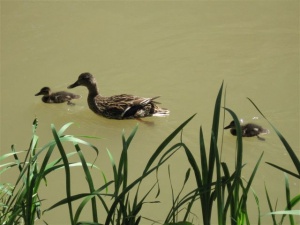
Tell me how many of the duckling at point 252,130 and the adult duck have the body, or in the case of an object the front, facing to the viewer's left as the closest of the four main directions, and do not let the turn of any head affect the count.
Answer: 2

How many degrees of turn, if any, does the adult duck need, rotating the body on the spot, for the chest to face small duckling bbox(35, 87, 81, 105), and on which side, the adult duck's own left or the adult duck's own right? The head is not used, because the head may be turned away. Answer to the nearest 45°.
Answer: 0° — it already faces it

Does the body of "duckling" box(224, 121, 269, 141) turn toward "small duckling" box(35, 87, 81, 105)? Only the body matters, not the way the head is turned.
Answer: yes

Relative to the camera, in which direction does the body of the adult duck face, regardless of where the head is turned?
to the viewer's left

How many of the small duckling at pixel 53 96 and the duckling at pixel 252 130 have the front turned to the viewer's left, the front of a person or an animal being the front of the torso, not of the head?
2

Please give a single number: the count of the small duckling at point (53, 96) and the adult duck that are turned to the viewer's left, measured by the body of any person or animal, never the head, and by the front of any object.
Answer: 2

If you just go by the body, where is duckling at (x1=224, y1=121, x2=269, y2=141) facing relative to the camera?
to the viewer's left

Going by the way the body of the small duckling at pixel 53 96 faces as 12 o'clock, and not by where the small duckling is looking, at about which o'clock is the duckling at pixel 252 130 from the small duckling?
The duckling is roughly at 7 o'clock from the small duckling.

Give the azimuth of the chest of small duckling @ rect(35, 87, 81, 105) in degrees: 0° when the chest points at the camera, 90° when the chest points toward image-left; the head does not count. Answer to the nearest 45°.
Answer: approximately 90°
